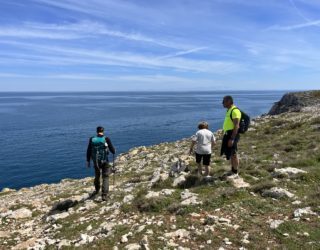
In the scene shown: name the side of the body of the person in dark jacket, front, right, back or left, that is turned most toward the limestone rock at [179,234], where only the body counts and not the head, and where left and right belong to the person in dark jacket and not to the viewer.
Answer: back

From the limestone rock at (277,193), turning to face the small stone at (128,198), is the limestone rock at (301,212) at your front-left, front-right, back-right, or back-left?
back-left

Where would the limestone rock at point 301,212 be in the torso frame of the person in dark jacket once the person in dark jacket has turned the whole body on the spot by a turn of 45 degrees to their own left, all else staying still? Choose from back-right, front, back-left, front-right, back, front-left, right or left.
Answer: back

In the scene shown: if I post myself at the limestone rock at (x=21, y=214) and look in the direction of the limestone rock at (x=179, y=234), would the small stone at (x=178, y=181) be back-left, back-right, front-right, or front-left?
front-left

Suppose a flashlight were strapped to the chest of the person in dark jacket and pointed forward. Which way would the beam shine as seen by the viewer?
away from the camera

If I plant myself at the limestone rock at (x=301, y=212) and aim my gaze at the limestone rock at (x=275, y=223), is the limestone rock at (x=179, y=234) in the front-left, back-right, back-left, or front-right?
front-right

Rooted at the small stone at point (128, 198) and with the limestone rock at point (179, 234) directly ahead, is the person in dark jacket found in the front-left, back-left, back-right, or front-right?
back-right

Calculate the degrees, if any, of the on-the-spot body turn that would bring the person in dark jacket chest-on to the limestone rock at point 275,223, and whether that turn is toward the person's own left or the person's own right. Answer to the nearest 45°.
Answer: approximately 135° to the person's own right

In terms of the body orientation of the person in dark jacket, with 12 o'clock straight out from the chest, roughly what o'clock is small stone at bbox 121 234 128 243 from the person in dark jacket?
The small stone is roughly at 6 o'clock from the person in dark jacket.

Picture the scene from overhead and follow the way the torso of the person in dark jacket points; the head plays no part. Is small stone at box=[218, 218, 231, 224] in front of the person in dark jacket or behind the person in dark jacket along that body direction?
behind

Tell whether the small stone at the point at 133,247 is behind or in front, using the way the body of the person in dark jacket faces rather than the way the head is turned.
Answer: behind

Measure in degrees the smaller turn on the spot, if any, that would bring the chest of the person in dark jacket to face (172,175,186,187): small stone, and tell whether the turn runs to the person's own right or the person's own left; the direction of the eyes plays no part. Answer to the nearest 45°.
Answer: approximately 90° to the person's own right

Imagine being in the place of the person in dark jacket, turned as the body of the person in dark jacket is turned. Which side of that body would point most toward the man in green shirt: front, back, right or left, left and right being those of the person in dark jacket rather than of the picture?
right

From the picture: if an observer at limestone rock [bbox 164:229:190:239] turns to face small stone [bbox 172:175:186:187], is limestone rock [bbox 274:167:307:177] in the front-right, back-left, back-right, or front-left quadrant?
front-right

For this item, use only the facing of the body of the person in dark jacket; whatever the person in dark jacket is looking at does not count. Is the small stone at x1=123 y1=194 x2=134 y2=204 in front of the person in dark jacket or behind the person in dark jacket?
behind

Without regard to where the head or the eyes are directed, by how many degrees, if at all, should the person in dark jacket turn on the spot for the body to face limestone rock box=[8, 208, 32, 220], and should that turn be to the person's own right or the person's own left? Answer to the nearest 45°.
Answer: approximately 90° to the person's own left

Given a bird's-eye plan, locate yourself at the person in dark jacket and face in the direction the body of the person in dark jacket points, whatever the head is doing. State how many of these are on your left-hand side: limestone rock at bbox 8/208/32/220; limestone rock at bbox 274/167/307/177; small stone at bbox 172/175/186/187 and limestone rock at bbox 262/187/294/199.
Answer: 1

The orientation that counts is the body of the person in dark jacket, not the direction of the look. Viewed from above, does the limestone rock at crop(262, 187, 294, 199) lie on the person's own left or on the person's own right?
on the person's own right
